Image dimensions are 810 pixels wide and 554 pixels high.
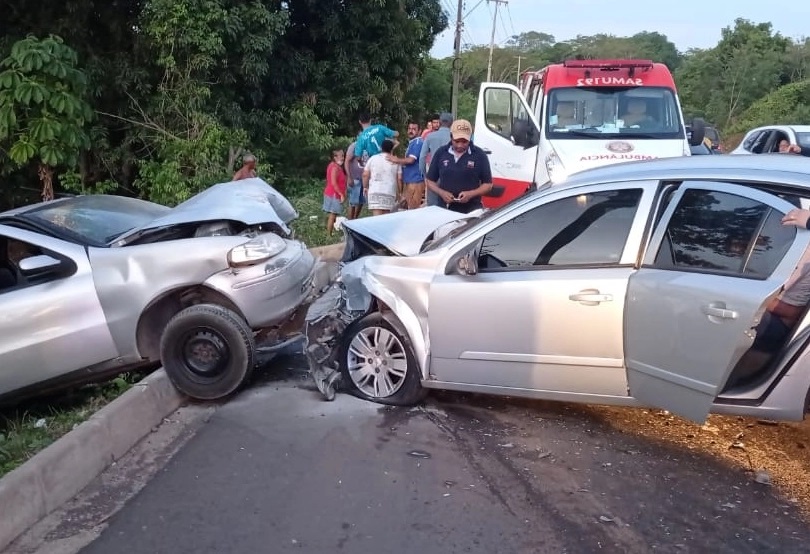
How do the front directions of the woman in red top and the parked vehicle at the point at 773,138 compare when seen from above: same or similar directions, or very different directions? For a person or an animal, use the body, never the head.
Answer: very different directions

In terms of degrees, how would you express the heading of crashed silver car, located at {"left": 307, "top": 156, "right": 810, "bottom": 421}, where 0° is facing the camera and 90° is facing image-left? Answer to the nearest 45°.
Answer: approximately 90°

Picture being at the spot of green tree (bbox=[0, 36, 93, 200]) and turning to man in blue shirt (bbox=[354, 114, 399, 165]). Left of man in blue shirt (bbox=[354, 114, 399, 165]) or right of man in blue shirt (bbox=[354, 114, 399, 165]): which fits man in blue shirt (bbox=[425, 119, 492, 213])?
right

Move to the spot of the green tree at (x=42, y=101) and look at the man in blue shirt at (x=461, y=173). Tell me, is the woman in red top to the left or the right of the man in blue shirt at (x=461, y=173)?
left

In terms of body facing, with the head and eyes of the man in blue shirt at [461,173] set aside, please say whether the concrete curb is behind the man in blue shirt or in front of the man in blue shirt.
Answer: in front

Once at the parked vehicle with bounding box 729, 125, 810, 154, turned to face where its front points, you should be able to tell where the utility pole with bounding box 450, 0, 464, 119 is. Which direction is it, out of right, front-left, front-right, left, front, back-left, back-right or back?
right

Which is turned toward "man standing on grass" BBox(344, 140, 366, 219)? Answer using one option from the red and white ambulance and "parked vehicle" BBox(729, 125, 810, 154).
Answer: the parked vehicle

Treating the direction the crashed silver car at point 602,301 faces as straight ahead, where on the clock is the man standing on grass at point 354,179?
The man standing on grass is roughly at 2 o'clock from the crashed silver car.

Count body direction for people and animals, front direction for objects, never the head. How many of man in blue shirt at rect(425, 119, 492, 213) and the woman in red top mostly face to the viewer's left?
0

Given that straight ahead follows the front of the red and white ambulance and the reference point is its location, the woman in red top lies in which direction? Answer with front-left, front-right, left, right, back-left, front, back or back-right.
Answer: right
